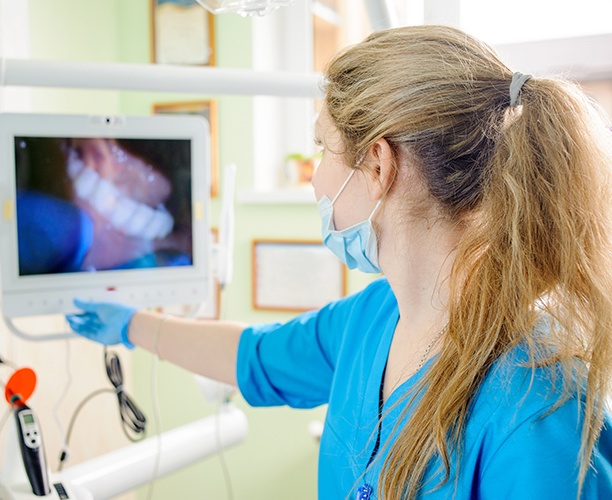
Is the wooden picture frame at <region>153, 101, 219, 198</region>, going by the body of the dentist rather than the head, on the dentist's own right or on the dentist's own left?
on the dentist's own right

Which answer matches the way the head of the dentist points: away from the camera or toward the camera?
away from the camera

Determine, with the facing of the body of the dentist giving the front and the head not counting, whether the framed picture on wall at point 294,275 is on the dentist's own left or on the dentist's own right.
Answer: on the dentist's own right

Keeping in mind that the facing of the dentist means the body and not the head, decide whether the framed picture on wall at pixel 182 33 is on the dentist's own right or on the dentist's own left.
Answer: on the dentist's own right

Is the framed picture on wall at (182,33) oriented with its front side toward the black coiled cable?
yes

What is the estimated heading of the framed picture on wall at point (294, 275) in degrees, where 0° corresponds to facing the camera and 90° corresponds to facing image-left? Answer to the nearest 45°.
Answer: approximately 0°

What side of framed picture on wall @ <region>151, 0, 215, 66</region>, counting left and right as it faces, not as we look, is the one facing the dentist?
front

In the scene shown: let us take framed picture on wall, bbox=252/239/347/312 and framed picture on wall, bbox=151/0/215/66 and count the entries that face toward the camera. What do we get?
2
